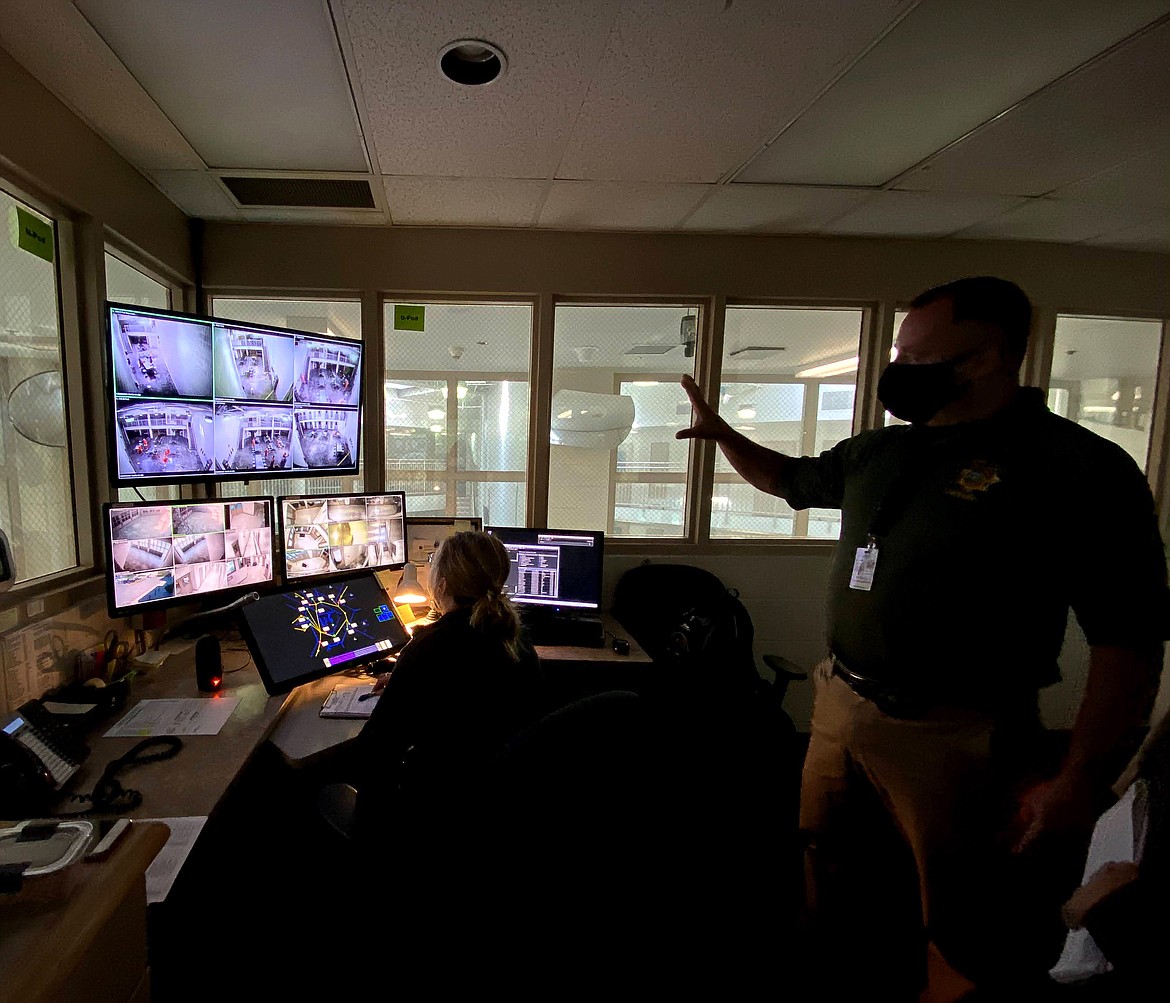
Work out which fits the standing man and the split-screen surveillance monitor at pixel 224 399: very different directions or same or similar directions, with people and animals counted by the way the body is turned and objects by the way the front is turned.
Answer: very different directions

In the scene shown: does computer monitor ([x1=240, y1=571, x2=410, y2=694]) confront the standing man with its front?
yes

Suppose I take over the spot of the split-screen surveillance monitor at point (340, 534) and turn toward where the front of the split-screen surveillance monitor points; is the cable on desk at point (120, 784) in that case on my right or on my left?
on my right

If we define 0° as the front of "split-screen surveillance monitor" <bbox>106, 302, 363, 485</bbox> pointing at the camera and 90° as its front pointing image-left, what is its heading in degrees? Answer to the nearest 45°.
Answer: approximately 315°

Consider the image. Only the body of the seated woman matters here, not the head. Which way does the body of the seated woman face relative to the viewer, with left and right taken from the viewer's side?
facing away from the viewer and to the left of the viewer

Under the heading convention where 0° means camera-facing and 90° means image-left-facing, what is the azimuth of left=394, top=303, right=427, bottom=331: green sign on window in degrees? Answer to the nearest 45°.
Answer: approximately 0°

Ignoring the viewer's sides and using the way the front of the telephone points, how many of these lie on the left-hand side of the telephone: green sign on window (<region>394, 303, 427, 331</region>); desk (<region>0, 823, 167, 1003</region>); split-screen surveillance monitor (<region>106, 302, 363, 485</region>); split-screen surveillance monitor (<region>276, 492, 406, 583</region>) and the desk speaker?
4

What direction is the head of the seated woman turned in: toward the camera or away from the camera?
away from the camera

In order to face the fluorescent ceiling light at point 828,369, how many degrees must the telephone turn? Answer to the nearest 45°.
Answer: approximately 45° to its left

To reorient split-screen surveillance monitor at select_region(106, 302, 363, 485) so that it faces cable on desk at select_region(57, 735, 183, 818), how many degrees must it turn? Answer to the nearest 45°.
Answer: approximately 45° to its right

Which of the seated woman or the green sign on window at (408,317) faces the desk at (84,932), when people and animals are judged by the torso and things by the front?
the green sign on window
